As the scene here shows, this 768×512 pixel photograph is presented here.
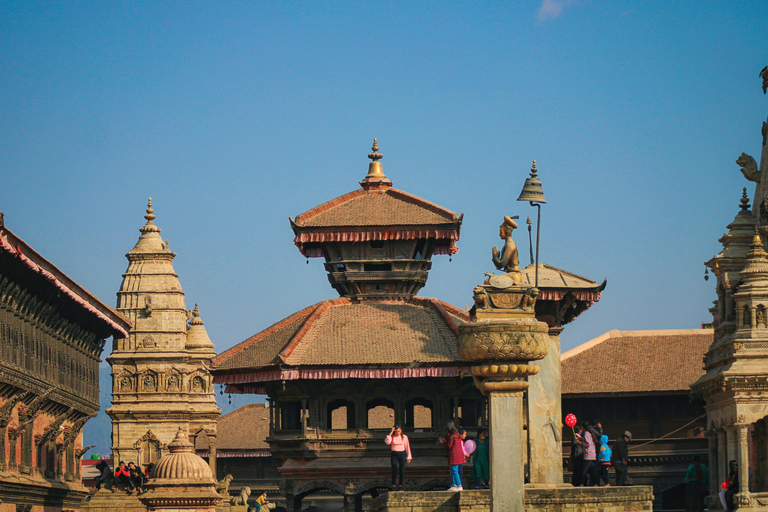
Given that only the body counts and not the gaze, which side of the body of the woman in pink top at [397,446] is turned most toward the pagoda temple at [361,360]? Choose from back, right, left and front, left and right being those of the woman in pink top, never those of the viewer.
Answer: back

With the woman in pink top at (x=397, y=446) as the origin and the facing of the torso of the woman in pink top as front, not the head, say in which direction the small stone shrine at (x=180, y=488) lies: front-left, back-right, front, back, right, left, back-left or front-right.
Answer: back-right

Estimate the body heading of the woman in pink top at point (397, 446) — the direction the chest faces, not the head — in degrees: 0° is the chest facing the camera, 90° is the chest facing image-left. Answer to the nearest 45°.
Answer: approximately 0°

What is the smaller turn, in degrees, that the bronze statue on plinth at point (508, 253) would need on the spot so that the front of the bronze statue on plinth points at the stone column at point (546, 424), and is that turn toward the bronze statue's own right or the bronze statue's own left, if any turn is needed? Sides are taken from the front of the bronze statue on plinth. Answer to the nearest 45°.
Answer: approximately 90° to the bronze statue's own right

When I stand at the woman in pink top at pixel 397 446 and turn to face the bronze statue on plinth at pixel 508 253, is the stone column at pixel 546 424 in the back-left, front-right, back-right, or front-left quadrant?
front-left

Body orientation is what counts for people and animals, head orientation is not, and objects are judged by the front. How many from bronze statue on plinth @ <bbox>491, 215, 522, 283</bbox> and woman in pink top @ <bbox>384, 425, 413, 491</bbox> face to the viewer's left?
1

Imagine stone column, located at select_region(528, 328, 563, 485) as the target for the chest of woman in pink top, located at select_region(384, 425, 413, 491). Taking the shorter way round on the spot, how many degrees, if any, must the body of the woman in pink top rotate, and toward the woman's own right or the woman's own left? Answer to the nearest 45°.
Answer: approximately 90° to the woman's own left

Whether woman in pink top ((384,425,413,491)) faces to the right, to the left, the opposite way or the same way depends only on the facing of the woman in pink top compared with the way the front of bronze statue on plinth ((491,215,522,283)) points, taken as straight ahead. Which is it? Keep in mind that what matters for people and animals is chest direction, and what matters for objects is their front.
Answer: to the left

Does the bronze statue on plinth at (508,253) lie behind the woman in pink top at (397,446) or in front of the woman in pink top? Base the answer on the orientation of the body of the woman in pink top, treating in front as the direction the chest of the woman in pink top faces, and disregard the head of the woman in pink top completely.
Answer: in front

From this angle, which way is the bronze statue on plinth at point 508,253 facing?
to the viewer's left
